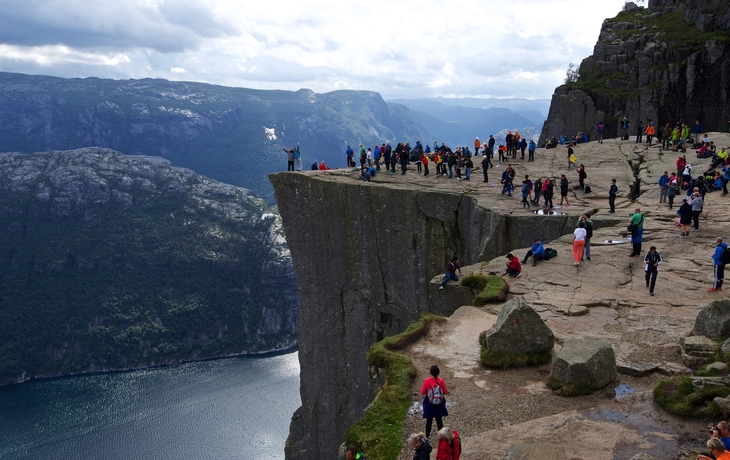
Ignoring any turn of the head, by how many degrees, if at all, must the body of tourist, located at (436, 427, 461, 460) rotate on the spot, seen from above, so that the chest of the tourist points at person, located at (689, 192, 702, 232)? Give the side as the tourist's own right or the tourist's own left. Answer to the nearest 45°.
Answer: approximately 45° to the tourist's own right

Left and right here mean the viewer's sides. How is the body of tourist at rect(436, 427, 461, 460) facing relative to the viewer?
facing away from the viewer

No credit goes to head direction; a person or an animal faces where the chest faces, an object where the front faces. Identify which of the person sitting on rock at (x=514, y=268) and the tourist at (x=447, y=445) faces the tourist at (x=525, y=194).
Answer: the tourist at (x=447, y=445)

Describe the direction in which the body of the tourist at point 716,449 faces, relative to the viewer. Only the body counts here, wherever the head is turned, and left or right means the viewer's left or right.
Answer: facing to the left of the viewer

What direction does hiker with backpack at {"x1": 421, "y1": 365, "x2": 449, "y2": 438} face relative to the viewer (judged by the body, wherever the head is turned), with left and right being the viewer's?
facing away from the viewer

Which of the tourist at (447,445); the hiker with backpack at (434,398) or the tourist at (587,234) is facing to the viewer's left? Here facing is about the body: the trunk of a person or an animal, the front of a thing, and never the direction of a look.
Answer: the tourist at (587,234)

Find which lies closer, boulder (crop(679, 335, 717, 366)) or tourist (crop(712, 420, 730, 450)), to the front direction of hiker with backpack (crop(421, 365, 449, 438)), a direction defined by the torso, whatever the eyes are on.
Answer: the boulder

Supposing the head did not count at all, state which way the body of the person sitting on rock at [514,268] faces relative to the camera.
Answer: to the viewer's left

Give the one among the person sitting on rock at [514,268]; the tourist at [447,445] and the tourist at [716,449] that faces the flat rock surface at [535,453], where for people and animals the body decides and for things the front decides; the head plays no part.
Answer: the tourist at [716,449]

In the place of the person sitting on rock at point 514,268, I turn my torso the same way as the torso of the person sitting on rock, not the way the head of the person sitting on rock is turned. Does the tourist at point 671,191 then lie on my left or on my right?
on my right

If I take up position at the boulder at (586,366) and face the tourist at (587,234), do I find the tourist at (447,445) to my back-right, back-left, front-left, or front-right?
back-left
